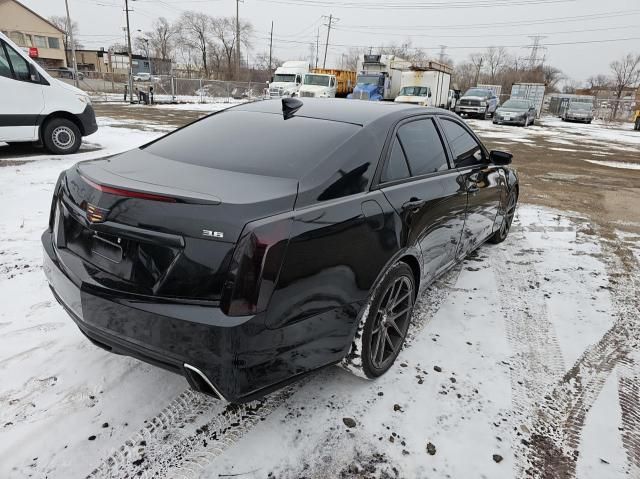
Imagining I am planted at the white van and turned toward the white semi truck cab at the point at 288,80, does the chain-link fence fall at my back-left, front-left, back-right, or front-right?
front-left

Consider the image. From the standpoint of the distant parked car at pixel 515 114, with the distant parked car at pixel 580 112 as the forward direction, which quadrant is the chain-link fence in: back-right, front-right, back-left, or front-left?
back-left

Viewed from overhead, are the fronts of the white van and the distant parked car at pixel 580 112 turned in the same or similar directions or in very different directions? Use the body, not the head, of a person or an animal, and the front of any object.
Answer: very different directions

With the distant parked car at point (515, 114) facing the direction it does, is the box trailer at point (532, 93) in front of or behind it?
behind

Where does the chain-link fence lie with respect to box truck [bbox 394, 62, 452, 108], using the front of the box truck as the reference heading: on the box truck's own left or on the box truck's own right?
on the box truck's own right

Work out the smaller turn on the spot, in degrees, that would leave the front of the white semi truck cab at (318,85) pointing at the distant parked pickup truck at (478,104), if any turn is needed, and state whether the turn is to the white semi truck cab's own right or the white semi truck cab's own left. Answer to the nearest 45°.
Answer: approximately 135° to the white semi truck cab's own left

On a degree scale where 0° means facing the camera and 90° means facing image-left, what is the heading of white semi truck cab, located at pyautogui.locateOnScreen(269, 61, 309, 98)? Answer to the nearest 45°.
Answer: approximately 45°

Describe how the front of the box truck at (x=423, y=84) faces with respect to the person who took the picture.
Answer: facing the viewer and to the left of the viewer

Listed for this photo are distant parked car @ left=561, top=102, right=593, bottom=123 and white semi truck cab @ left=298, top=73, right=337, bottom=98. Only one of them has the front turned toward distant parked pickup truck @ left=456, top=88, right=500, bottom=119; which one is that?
distant parked car @ left=561, top=102, right=593, bottom=123

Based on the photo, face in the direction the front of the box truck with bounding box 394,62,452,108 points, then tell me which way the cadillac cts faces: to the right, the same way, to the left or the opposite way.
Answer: the opposite way

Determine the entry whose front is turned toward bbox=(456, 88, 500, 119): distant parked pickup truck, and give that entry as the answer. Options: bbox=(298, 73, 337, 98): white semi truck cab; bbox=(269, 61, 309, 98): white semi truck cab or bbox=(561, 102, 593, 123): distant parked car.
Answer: bbox=(561, 102, 593, 123): distant parked car
